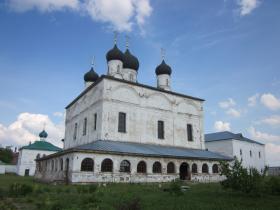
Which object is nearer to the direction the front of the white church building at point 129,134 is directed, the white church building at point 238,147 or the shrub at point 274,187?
the shrub

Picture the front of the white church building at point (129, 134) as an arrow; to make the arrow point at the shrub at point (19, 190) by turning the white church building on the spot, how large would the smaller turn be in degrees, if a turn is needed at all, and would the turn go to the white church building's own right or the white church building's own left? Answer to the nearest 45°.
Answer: approximately 45° to the white church building's own right

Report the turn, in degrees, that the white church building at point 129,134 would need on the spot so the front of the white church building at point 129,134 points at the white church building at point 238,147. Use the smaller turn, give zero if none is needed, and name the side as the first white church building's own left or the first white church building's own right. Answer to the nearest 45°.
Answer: approximately 90° to the first white church building's own left

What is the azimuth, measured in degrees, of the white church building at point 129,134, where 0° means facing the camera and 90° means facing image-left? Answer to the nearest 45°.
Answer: approximately 315°

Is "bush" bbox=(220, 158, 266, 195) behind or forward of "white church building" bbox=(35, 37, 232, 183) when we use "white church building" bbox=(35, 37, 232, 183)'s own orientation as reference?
forward

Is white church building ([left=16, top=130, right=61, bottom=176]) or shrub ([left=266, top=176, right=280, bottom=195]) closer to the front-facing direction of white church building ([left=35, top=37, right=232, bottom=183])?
the shrub

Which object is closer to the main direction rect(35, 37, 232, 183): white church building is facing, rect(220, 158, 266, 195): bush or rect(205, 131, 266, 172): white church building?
the bush
